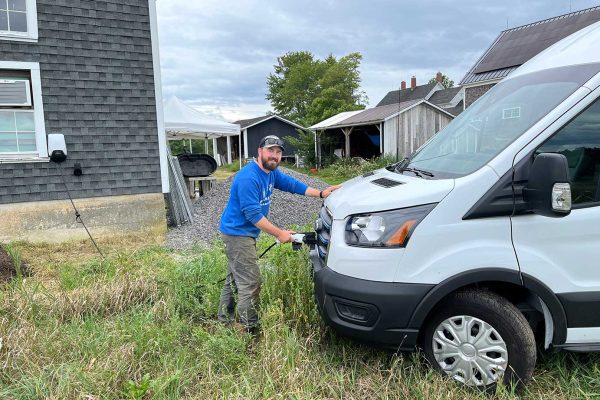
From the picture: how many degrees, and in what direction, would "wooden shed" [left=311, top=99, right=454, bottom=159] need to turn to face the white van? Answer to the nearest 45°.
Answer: approximately 45° to its left

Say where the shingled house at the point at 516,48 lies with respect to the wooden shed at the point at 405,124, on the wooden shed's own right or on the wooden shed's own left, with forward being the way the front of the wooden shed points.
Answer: on the wooden shed's own left

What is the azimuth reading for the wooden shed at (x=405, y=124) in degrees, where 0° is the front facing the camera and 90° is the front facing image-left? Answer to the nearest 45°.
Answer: approximately 45°
